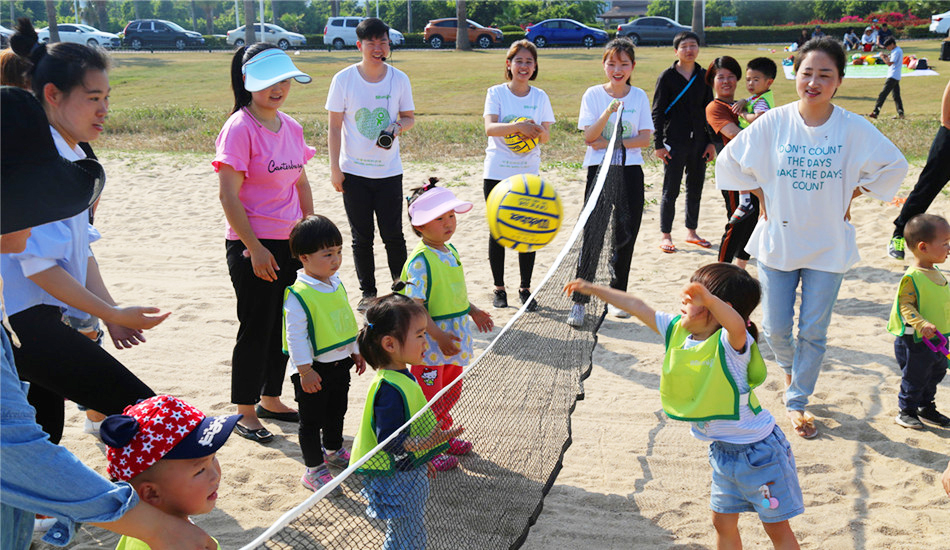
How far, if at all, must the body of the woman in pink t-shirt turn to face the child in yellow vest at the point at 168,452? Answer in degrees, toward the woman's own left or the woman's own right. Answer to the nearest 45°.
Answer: approximately 45° to the woman's own right

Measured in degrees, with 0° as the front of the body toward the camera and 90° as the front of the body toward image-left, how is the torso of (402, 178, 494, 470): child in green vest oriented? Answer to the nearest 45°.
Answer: approximately 315°

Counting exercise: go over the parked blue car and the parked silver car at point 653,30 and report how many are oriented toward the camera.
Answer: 0

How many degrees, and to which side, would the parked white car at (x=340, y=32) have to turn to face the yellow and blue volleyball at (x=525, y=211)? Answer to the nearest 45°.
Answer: approximately 90° to its right

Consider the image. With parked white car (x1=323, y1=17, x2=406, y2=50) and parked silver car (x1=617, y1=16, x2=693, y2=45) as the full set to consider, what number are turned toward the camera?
0

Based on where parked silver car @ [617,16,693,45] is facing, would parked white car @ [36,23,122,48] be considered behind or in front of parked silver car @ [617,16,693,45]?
behind

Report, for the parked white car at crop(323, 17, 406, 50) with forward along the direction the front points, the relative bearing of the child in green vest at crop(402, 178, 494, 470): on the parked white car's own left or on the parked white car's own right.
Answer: on the parked white car's own right

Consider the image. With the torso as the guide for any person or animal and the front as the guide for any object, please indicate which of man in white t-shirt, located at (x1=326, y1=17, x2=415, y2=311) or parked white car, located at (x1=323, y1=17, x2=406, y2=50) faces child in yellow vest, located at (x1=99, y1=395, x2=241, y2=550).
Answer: the man in white t-shirt

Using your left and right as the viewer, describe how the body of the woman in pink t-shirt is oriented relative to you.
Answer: facing the viewer and to the right of the viewer

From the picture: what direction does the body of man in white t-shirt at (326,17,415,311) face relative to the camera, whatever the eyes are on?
toward the camera

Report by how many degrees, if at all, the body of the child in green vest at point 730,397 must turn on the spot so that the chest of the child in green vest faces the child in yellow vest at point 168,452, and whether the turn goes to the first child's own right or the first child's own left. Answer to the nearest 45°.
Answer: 0° — they already face them
